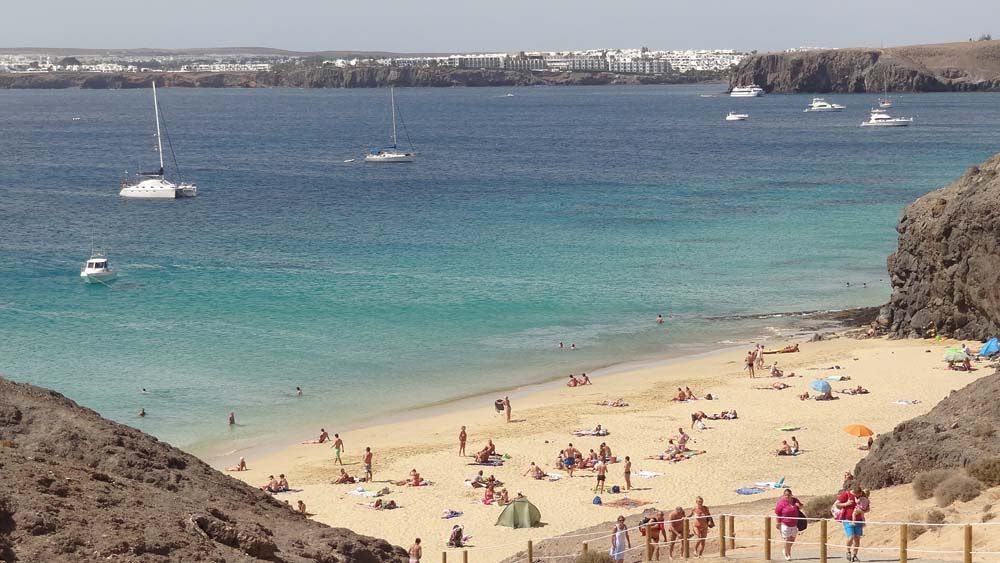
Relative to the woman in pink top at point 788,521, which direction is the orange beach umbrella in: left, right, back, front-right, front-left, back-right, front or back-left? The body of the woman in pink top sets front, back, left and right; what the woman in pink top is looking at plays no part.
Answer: back

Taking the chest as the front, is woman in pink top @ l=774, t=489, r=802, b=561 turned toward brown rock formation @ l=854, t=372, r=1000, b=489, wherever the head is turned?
no

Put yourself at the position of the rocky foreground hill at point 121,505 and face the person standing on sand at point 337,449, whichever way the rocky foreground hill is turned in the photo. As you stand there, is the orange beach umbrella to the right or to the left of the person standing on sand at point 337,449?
right

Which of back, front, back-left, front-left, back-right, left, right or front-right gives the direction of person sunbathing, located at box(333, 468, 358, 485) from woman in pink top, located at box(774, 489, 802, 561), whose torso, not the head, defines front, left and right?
back-right

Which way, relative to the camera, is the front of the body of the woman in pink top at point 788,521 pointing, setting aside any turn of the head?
toward the camera

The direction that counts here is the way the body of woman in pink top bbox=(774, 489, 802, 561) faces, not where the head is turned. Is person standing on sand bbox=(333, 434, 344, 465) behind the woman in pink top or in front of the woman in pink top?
behind

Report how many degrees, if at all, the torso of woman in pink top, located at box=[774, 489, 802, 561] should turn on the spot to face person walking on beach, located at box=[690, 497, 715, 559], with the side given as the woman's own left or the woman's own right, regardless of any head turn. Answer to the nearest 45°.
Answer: approximately 135° to the woman's own right

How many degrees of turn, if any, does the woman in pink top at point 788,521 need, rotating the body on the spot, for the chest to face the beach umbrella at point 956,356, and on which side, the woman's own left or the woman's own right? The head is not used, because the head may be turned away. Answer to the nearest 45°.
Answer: approximately 180°

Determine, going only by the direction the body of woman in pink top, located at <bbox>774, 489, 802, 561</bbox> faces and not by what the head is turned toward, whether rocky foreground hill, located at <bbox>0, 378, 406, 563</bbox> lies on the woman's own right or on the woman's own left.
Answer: on the woman's own right

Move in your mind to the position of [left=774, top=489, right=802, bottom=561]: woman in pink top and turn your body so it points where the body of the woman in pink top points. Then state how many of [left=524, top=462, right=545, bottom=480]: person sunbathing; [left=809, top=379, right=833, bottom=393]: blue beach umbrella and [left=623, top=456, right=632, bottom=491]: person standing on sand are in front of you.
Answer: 0

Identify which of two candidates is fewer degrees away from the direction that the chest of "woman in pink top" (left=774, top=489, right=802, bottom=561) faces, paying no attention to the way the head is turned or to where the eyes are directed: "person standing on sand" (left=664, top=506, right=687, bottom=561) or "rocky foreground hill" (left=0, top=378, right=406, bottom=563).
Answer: the rocky foreground hill

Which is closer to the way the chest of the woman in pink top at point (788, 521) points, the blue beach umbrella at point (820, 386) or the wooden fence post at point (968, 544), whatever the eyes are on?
the wooden fence post

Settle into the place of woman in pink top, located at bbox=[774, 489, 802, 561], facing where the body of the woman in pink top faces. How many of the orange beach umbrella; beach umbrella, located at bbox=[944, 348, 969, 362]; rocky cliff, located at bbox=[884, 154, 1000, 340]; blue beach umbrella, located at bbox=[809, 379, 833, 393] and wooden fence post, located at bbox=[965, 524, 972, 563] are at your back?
4

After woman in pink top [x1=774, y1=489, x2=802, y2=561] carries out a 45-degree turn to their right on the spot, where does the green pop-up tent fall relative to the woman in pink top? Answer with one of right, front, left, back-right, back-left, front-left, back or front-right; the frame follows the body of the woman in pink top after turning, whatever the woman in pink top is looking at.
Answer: right

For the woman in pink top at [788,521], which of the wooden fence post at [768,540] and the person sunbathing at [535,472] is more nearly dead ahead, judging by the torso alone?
the wooden fence post

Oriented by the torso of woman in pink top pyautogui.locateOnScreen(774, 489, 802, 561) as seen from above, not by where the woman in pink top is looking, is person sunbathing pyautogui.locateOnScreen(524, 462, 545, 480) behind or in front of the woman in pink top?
behind

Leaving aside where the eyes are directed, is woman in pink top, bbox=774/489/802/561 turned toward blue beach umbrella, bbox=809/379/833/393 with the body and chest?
no
